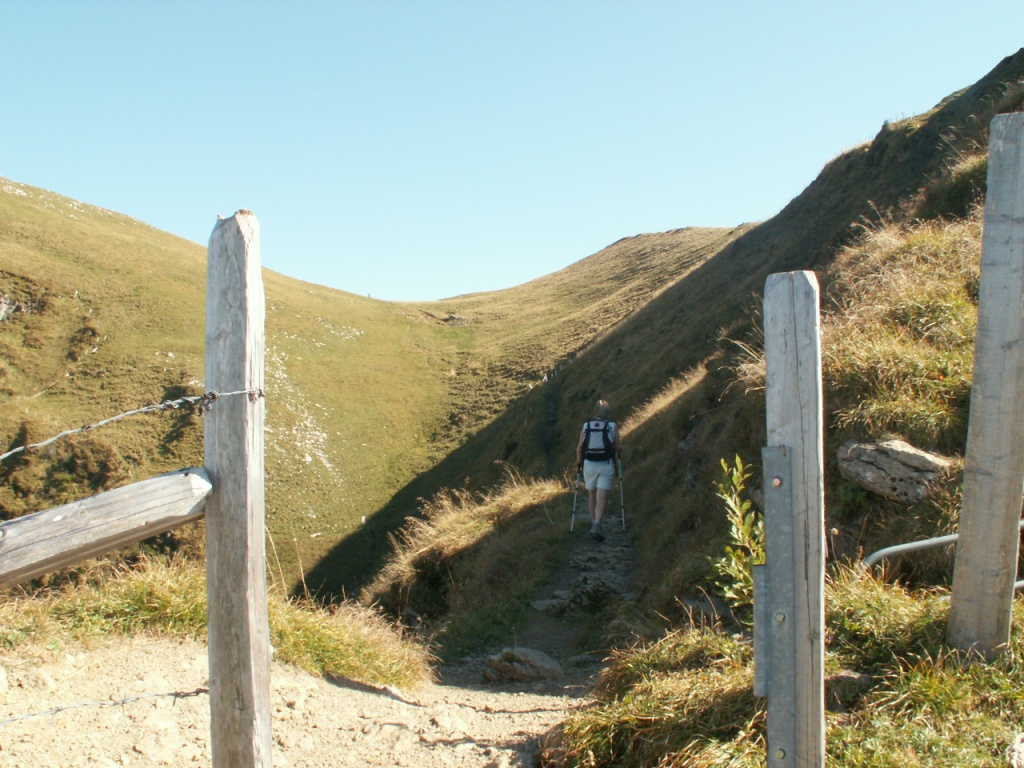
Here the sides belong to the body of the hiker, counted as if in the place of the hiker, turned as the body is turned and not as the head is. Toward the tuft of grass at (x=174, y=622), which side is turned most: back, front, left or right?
back

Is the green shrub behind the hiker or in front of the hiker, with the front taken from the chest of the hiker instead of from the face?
behind

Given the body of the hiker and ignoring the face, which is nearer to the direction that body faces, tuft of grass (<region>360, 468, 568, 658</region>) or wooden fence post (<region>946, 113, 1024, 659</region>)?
the tuft of grass

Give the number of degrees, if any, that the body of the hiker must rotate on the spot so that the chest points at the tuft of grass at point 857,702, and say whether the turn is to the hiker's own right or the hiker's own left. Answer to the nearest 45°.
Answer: approximately 180°

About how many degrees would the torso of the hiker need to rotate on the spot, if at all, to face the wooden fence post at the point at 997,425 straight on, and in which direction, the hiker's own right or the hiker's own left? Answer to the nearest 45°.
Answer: approximately 180°

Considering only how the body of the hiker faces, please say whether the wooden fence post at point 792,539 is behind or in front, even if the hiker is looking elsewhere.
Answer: behind

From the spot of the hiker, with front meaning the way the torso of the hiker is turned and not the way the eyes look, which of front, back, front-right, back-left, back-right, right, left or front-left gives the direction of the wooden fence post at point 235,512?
back

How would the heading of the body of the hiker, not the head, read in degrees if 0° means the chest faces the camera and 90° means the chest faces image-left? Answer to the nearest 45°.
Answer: approximately 180°

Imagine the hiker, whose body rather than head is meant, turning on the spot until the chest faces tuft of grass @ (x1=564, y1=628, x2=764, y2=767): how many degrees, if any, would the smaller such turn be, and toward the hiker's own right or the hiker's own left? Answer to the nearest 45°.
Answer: approximately 180°
